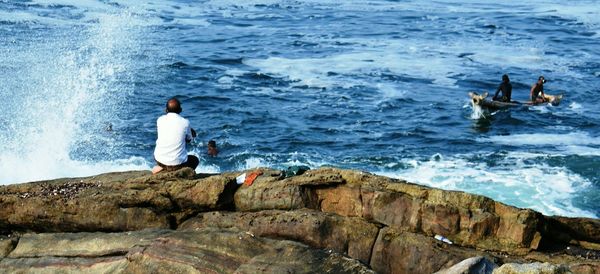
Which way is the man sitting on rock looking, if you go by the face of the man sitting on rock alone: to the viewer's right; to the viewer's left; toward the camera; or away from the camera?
away from the camera

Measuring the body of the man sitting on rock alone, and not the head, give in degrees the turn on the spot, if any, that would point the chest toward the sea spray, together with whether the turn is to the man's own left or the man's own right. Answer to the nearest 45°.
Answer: approximately 45° to the man's own left

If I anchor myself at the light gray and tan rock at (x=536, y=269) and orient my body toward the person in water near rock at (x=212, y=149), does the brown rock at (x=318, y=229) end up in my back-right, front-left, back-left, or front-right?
front-left

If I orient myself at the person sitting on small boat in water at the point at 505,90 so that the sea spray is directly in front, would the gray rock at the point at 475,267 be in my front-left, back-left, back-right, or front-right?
front-left

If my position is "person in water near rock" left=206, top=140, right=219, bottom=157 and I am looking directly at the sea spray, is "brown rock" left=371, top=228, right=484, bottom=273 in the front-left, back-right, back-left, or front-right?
back-left

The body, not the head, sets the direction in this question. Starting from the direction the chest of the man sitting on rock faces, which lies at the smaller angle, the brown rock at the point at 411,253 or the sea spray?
the sea spray

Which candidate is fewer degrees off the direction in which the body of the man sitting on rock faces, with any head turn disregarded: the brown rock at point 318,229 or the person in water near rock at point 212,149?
the person in water near rock

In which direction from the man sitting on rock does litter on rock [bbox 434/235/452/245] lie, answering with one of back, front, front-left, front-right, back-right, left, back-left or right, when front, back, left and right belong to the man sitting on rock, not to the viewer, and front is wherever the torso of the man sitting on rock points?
right

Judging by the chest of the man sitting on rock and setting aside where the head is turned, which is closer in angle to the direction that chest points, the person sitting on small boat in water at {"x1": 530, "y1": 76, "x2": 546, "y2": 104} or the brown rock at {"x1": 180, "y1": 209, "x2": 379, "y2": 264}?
the person sitting on small boat in water

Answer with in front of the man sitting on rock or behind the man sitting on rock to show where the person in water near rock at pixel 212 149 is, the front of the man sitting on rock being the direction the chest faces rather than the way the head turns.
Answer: in front

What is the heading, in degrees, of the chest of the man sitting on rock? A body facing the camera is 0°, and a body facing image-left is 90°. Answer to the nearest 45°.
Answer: approximately 225°

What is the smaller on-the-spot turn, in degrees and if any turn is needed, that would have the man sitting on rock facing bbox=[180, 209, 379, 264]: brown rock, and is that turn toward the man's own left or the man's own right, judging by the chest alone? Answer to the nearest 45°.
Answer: approximately 90° to the man's own right

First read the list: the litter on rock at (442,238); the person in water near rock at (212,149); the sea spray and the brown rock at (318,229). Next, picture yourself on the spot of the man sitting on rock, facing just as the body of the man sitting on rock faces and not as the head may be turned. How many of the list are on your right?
2

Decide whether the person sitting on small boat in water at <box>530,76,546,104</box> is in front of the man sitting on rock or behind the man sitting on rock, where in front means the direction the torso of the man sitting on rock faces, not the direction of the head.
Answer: in front

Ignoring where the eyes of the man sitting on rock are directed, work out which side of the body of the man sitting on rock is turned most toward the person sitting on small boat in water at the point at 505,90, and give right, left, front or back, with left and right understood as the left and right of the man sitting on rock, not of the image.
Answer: front
